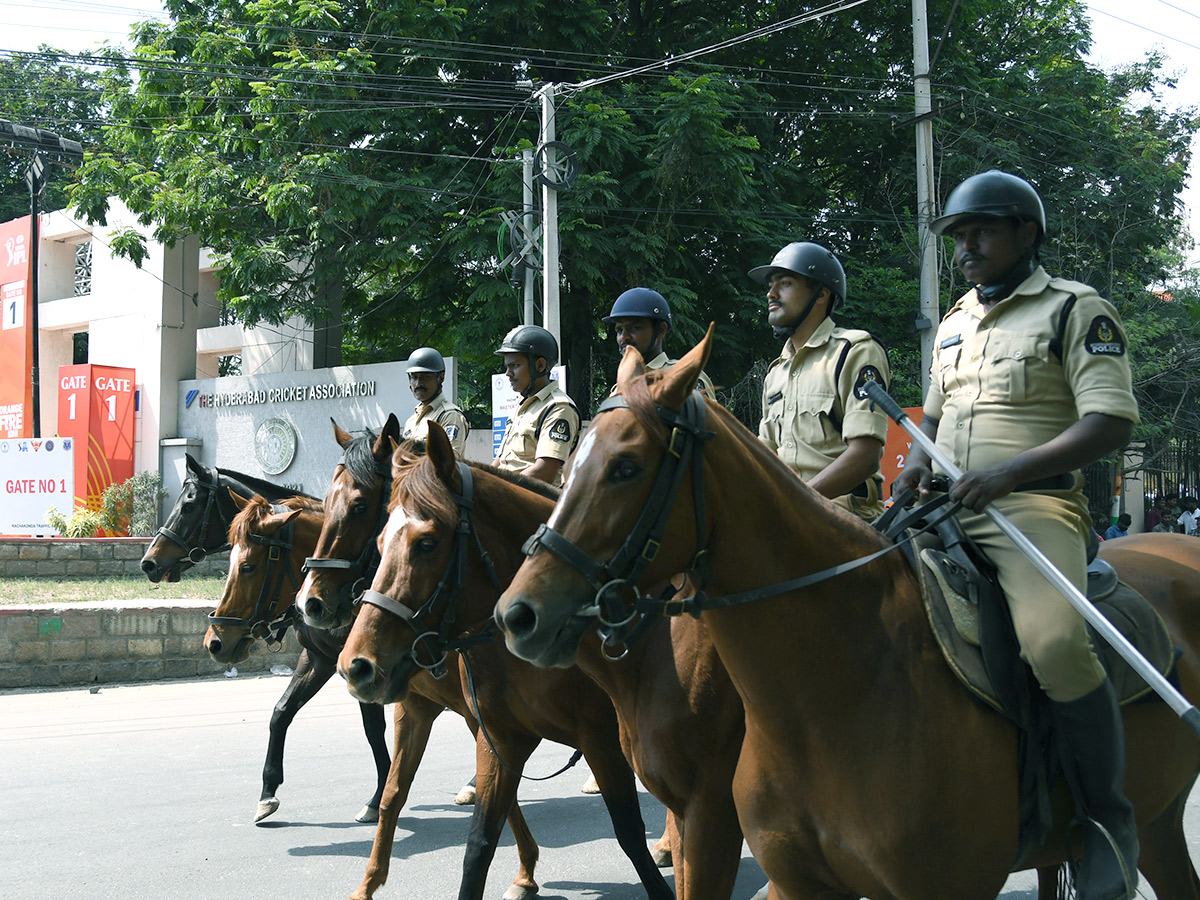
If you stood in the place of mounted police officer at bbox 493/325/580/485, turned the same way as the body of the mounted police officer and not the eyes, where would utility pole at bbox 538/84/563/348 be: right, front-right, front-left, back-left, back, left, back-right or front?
back-right

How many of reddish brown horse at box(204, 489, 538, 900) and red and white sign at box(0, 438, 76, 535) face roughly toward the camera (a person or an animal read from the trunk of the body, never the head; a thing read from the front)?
1

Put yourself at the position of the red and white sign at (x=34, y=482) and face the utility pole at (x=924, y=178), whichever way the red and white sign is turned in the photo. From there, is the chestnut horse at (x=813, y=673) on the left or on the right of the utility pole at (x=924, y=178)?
right

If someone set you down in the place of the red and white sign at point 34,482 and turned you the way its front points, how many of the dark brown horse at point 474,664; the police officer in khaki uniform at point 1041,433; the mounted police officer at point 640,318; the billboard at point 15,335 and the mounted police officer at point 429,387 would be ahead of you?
4

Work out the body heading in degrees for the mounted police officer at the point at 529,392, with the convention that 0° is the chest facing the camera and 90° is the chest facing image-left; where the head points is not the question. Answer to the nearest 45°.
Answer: approximately 45°

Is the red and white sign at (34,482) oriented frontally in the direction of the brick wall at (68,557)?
yes

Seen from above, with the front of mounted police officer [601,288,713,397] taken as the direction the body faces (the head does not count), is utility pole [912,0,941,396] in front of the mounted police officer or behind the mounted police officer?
behind

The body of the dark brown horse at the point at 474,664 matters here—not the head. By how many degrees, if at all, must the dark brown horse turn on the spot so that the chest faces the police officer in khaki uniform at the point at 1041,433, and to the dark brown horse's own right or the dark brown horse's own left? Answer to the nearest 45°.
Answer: approximately 90° to the dark brown horse's own left

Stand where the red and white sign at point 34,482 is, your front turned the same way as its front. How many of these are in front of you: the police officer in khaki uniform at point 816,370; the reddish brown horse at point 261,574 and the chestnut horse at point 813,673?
3

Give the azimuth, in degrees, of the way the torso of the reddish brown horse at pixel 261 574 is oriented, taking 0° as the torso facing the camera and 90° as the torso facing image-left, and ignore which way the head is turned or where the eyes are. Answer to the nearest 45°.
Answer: approximately 90°

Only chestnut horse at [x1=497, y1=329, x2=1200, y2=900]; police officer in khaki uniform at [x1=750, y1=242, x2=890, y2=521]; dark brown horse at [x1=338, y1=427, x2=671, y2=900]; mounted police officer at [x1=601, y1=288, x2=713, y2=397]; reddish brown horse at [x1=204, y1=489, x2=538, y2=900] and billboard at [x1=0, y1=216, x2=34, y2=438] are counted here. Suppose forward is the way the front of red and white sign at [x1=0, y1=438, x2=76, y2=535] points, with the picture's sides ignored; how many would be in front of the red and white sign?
5
